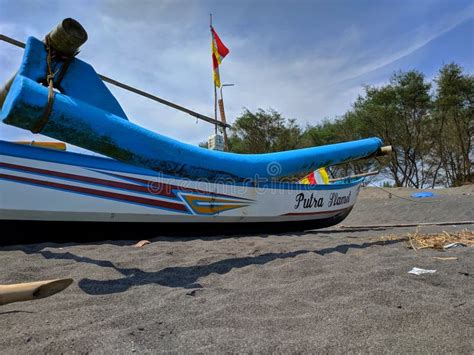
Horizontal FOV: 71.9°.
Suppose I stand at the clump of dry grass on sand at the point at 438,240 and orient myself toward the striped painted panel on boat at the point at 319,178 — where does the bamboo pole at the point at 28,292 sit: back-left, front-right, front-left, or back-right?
back-left

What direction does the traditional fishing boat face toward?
to the viewer's right

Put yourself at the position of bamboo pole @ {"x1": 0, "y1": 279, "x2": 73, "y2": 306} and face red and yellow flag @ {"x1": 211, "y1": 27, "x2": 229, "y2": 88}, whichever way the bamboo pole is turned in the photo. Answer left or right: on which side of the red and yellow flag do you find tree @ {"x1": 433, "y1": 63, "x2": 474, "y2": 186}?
right

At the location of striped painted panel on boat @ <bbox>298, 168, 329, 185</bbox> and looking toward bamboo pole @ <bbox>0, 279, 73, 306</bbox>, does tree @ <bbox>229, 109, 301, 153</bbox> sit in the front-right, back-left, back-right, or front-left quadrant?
back-right

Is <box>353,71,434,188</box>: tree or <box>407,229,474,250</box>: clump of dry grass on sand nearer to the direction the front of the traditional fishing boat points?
the clump of dry grass on sand

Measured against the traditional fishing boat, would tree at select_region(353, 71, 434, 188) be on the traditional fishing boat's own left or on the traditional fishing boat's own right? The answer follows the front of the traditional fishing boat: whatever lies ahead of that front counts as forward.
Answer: on the traditional fishing boat's own left

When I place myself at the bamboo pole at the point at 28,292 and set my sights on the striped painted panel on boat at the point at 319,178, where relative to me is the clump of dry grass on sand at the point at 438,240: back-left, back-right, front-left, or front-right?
front-right
